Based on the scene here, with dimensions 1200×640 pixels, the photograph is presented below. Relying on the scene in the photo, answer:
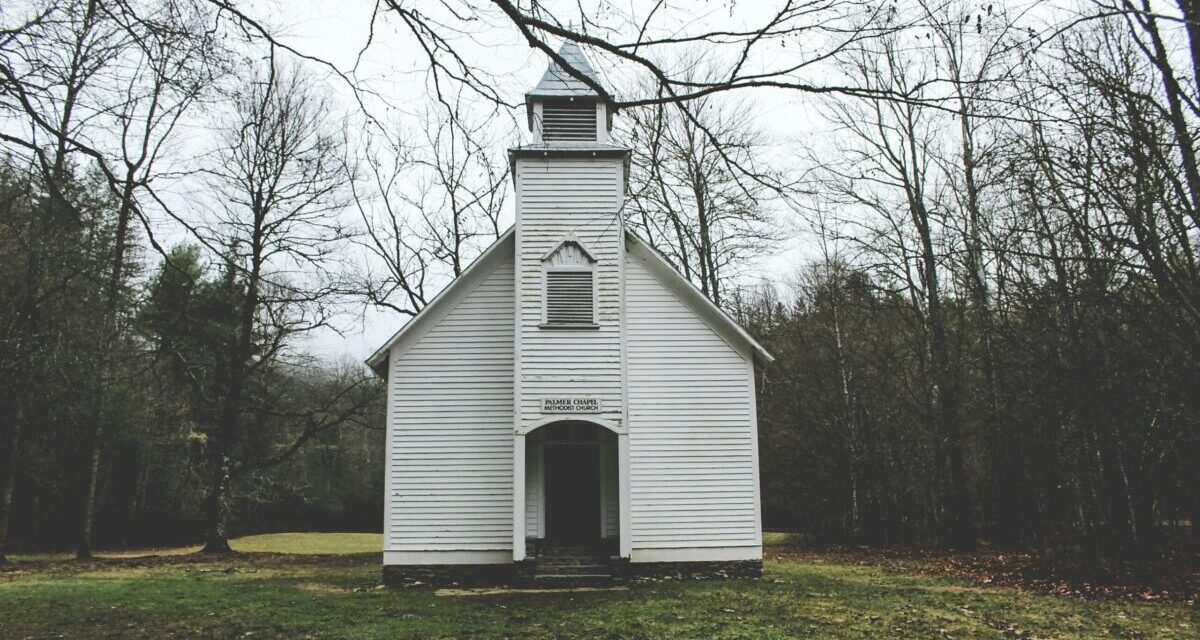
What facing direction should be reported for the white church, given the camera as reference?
facing the viewer
